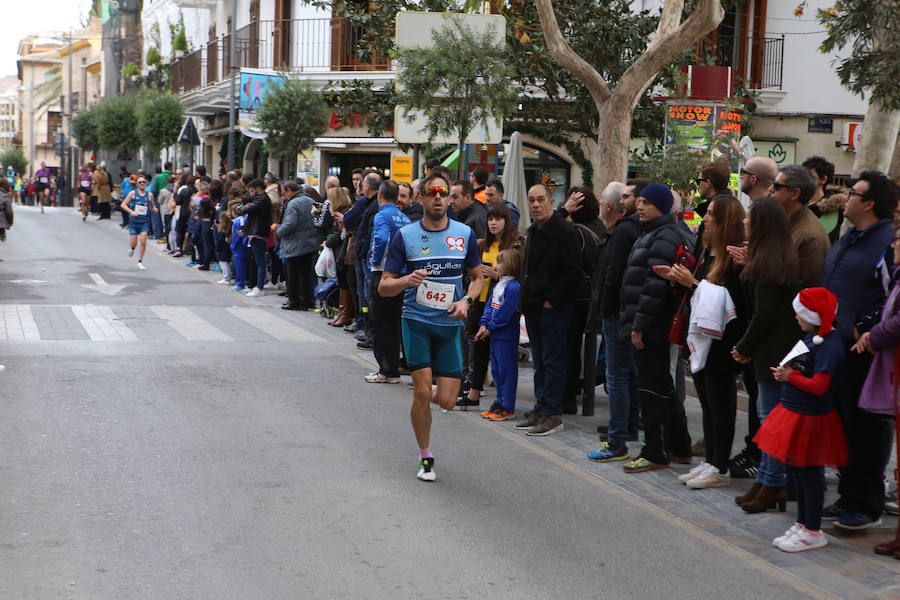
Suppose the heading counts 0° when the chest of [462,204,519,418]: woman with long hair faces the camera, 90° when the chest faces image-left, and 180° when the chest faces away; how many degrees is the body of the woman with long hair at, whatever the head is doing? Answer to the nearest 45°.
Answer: approximately 45°

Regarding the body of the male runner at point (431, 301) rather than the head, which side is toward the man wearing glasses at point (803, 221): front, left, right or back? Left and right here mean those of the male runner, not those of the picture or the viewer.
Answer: left

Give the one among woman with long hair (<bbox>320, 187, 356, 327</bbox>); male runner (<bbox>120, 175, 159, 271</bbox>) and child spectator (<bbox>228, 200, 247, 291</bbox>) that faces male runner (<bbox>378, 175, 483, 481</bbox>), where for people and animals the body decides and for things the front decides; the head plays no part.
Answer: male runner (<bbox>120, 175, 159, 271</bbox>)

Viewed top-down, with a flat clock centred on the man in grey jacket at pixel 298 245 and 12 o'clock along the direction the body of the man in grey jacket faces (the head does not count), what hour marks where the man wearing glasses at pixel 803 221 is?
The man wearing glasses is roughly at 7 o'clock from the man in grey jacket.

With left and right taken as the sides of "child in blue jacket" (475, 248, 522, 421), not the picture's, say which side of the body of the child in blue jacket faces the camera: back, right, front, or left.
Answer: left

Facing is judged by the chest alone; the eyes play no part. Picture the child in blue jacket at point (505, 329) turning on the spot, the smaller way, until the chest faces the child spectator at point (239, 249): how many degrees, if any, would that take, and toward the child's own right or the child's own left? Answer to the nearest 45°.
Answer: approximately 45° to the child's own right

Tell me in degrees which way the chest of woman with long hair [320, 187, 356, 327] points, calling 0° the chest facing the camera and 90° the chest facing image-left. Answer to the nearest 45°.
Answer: approximately 90°

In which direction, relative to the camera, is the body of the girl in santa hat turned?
to the viewer's left

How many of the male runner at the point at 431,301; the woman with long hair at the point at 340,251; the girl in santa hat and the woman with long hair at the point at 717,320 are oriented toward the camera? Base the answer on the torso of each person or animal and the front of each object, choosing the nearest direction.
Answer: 1

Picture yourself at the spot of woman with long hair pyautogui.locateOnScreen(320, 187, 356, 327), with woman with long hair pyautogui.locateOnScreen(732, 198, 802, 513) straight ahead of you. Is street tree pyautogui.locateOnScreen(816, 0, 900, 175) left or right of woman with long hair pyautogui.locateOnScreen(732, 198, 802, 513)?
left

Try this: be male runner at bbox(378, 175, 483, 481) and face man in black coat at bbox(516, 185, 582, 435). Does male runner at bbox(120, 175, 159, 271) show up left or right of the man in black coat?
left

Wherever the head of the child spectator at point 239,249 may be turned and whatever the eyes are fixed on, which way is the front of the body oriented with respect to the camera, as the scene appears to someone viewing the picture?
to the viewer's left

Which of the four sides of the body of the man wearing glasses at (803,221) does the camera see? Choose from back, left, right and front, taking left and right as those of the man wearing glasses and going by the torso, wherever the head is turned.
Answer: left
